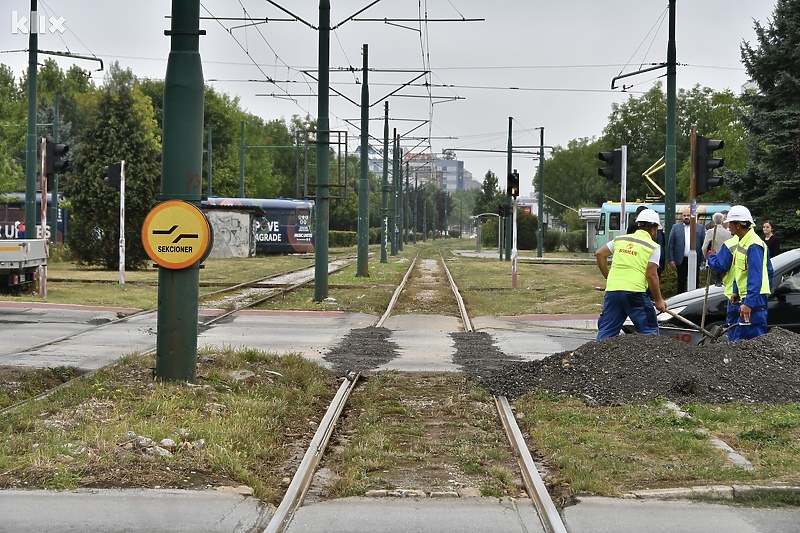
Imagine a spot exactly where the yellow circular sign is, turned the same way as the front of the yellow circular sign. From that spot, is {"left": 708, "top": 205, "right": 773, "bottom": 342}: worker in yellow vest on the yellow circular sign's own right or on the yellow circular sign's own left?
on the yellow circular sign's own left

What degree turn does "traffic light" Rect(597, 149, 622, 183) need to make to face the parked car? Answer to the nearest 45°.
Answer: approximately 90° to its left

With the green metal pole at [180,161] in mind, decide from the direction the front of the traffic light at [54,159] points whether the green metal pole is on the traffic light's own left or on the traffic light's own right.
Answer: on the traffic light's own right

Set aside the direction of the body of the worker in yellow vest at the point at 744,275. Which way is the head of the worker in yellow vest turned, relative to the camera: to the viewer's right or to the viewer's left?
to the viewer's left

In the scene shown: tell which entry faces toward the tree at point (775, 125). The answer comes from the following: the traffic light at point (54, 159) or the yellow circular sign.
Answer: the traffic light

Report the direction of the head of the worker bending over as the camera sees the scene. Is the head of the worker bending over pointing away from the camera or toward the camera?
away from the camera

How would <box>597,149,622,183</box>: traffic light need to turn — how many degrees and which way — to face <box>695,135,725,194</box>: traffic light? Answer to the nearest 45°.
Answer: approximately 90° to its left
